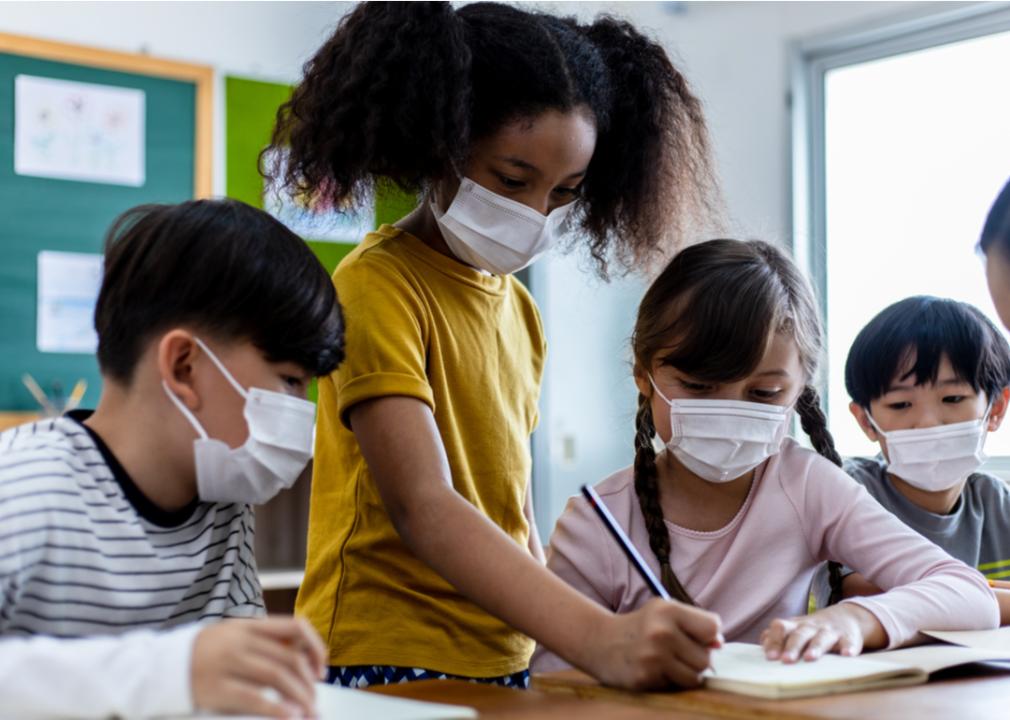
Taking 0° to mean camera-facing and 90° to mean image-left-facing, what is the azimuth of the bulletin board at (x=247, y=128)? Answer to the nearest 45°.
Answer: approximately 315°

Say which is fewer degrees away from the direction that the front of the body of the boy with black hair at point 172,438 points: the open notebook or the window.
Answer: the open notebook

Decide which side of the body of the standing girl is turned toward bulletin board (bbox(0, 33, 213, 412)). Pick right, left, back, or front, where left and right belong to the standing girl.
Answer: back

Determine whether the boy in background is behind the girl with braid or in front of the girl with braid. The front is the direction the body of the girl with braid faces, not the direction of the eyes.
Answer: behind

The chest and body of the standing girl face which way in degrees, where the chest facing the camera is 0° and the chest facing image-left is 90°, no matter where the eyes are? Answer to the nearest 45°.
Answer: approximately 315°

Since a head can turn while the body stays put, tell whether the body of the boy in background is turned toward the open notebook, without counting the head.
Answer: yes

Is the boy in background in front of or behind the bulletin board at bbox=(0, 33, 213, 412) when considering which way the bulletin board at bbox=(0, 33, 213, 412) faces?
in front

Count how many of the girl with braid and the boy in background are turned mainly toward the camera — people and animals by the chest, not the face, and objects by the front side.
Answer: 2

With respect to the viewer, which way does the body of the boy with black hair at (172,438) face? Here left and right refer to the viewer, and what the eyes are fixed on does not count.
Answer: facing the viewer and to the right of the viewer

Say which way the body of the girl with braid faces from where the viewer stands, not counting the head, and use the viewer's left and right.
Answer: facing the viewer
